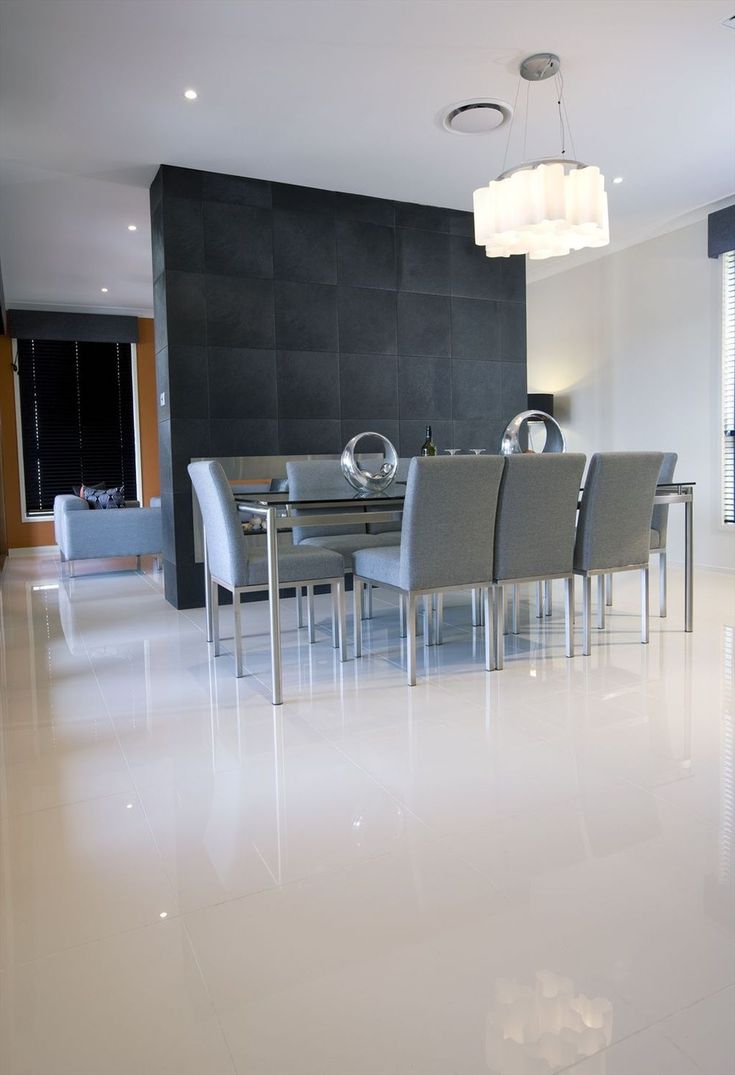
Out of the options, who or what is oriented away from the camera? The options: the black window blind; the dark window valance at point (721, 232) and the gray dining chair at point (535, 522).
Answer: the gray dining chair

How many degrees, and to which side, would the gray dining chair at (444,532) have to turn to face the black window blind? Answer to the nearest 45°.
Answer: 0° — it already faces it

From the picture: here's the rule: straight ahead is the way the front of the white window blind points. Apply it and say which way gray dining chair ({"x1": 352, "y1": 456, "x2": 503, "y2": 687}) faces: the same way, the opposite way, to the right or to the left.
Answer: to the right

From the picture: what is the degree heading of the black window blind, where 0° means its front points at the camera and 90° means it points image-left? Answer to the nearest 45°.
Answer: approximately 0°

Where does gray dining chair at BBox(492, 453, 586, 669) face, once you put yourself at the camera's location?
facing away from the viewer

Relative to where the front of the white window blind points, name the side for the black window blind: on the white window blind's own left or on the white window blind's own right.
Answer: on the white window blind's own right

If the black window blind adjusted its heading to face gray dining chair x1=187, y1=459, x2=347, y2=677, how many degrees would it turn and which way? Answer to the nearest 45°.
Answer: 0° — it already faces it

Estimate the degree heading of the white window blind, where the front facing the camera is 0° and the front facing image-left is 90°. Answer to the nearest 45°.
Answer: approximately 45°

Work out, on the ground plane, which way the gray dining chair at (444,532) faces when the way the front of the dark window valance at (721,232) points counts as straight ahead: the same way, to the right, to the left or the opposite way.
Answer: to the right

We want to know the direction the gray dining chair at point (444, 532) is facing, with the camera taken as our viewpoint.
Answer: facing away from the viewer and to the left of the viewer

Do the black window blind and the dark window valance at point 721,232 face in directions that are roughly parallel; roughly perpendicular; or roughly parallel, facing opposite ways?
roughly perpendicular

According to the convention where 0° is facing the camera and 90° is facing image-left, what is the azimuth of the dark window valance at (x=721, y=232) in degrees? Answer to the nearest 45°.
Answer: approximately 45°

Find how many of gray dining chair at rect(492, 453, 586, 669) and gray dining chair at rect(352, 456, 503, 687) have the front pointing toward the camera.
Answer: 0
